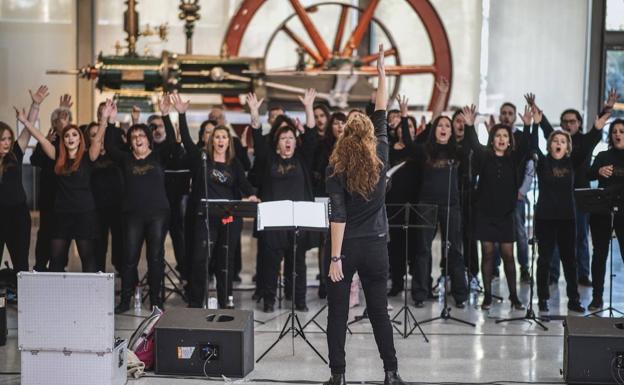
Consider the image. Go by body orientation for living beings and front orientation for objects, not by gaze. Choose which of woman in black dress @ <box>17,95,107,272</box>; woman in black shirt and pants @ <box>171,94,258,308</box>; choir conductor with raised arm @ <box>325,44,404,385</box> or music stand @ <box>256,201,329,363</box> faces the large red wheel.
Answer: the choir conductor with raised arm

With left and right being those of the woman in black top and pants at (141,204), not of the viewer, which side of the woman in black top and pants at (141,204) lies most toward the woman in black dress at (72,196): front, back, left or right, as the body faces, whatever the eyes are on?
right

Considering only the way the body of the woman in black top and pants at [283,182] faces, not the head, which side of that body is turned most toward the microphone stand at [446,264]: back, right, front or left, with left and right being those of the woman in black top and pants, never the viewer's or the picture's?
left

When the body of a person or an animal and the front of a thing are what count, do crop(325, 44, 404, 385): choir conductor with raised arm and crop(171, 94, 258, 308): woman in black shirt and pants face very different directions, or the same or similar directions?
very different directions

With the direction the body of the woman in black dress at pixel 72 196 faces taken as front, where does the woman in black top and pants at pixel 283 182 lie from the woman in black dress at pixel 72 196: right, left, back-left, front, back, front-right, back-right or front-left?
left

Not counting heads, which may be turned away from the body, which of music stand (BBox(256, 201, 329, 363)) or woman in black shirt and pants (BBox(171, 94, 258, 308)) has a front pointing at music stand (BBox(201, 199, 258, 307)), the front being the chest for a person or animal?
the woman in black shirt and pants

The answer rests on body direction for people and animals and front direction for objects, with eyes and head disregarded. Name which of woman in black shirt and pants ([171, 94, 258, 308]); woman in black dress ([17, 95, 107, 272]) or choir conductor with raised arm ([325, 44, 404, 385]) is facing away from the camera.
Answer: the choir conductor with raised arm

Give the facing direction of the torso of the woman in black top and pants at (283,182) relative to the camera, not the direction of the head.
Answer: toward the camera

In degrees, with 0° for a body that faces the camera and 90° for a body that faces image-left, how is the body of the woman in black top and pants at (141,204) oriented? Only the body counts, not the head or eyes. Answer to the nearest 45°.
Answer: approximately 0°

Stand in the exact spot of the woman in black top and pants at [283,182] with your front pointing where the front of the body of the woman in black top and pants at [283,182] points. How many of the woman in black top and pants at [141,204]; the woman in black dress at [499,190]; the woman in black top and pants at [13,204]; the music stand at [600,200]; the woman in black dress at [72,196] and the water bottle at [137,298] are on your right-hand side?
4

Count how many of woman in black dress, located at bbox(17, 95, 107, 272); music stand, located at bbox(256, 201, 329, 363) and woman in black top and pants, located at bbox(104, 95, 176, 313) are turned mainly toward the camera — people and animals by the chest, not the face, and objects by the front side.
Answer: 3

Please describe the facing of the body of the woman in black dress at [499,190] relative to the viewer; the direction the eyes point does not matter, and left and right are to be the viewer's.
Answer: facing the viewer

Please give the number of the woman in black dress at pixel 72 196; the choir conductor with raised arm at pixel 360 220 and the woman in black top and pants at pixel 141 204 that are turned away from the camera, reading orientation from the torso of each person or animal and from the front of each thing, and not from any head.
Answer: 1

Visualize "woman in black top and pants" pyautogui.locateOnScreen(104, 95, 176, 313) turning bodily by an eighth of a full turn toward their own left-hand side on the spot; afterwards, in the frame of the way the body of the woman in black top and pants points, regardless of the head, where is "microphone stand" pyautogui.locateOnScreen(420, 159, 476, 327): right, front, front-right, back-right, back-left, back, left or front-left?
front-left

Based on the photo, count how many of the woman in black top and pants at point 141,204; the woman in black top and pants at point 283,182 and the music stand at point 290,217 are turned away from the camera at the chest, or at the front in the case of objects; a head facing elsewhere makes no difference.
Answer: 0

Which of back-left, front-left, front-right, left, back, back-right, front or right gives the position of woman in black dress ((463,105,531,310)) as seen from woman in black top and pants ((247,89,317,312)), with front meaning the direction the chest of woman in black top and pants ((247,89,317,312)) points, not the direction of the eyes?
left

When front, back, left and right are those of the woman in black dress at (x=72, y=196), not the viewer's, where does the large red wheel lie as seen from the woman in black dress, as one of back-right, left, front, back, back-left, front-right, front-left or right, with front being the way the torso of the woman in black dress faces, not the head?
back-left

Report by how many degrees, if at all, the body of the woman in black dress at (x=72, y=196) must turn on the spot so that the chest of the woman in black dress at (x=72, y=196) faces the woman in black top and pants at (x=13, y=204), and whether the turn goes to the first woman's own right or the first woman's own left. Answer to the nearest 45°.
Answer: approximately 90° to the first woman's own right

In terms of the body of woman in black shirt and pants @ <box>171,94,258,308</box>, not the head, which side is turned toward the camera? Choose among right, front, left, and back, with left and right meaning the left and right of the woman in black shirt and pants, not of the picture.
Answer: front

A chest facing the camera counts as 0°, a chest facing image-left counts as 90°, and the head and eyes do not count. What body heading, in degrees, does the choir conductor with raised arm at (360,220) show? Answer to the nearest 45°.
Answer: approximately 180°
